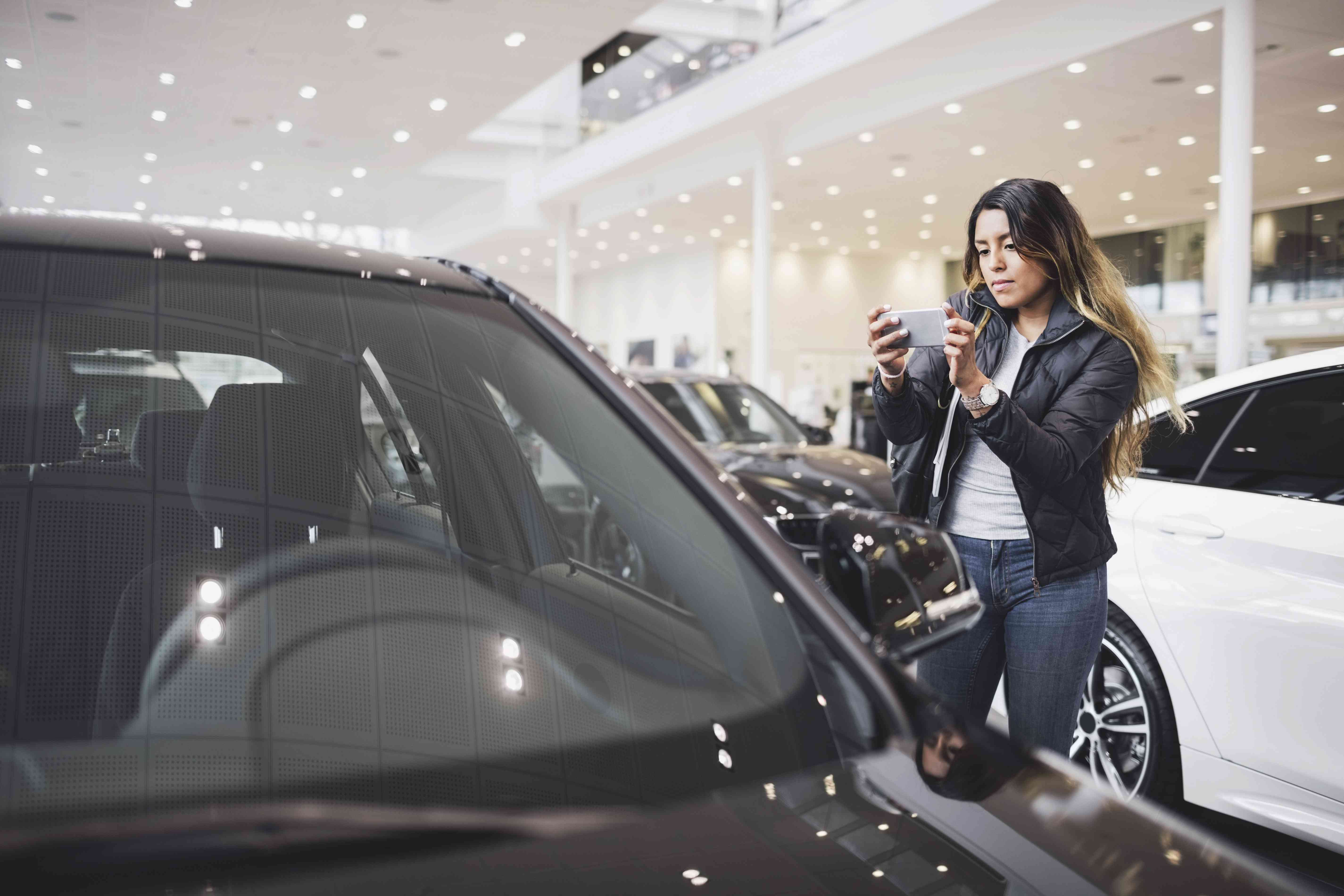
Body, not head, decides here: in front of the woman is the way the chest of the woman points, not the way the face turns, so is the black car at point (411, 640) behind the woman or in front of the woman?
in front

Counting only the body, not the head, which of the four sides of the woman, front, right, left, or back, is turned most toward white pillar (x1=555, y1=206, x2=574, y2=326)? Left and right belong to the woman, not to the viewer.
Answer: right

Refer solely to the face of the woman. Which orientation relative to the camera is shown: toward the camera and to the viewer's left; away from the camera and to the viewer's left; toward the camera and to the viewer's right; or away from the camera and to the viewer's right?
toward the camera and to the viewer's left

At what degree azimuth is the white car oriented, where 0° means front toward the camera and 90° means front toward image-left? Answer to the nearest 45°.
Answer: approximately 315°

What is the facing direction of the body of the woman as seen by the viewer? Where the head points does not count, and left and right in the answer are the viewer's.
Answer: facing the viewer and to the left of the viewer

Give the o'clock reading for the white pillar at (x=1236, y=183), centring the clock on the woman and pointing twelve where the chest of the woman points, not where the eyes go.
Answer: The white pillar is roughly at 5 o'clock from the woman.

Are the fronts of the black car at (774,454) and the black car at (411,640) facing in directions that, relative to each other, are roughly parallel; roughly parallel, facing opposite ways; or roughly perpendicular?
roughly parallel

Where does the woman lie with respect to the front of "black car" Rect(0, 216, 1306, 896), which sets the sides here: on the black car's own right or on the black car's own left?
on the black car's own left

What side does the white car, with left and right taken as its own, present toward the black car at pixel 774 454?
back

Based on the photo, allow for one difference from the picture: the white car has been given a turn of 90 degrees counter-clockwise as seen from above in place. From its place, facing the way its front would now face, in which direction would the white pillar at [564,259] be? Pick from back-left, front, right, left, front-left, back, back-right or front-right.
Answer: left

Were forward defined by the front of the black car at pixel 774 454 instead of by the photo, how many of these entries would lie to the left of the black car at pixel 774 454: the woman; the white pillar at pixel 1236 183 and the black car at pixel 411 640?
1

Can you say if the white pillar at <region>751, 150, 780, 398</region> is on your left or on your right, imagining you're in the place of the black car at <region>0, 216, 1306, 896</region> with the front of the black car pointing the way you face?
on your left

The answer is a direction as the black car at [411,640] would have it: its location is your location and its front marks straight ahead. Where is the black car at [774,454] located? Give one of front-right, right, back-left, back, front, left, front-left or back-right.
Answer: back-left

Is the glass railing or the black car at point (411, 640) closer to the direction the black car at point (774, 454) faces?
the black car

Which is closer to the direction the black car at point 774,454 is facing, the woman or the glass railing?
the woman

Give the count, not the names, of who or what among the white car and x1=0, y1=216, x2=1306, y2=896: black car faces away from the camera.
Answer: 0

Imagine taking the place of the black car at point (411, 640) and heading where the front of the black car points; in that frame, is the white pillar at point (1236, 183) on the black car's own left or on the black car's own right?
on the black car's own left

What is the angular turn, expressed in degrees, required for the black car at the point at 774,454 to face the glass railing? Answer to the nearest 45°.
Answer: approximately 135° to its left
